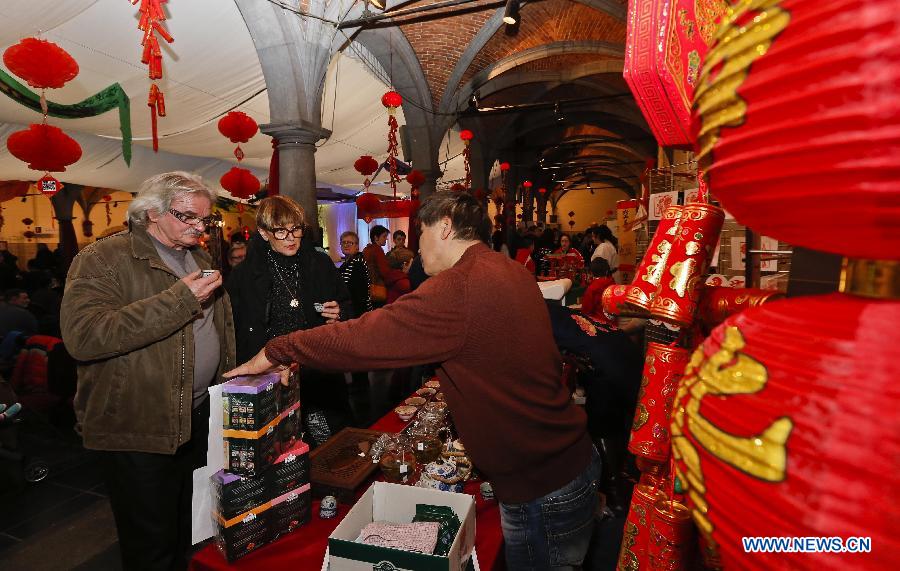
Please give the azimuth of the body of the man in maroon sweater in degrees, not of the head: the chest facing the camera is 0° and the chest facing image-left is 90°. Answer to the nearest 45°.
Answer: approximately 135°

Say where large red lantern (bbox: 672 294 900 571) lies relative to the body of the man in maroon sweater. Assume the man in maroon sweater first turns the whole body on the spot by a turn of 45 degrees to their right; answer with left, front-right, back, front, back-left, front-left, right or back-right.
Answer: back

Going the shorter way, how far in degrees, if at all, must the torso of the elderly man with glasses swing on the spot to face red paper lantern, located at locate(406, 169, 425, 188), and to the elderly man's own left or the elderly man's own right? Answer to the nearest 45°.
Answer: approximately 90° to the elderly man's own left

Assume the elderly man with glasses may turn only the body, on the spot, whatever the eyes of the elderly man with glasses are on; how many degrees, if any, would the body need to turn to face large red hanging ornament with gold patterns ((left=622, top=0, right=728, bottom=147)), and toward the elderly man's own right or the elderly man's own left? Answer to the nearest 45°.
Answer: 0° — they already face it

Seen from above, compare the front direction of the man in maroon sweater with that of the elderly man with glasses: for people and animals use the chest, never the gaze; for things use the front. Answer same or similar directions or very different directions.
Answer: very different directions

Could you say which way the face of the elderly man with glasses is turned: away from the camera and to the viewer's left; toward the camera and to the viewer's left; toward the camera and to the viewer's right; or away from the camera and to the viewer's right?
toward the camera and to the viewer's right

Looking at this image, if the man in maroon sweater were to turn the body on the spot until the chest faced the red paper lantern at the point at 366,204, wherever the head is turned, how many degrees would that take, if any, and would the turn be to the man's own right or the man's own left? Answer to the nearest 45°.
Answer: approximately 45° to the man's own right

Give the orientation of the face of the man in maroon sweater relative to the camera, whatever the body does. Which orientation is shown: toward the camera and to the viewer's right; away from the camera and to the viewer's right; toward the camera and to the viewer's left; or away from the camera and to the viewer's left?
away from the camera and to the viewer's left

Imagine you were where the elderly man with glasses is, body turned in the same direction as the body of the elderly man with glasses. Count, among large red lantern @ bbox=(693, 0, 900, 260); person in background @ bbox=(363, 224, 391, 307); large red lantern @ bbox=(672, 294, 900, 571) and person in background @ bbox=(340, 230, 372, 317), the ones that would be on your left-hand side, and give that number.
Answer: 2

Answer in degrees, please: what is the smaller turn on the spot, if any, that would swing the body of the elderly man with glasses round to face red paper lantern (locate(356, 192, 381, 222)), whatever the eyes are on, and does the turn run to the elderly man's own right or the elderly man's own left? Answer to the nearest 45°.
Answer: approximately 90° to the elderly man's own left

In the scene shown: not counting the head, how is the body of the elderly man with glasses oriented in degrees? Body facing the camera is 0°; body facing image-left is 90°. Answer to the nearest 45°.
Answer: approximately 315°

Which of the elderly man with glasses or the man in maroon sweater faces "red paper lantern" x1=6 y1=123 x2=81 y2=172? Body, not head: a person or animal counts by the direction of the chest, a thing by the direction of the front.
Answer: the man in maroon sweater

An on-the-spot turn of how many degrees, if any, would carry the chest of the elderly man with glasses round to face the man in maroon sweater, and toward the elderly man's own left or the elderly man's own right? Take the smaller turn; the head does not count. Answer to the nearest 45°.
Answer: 0° — they already face them
